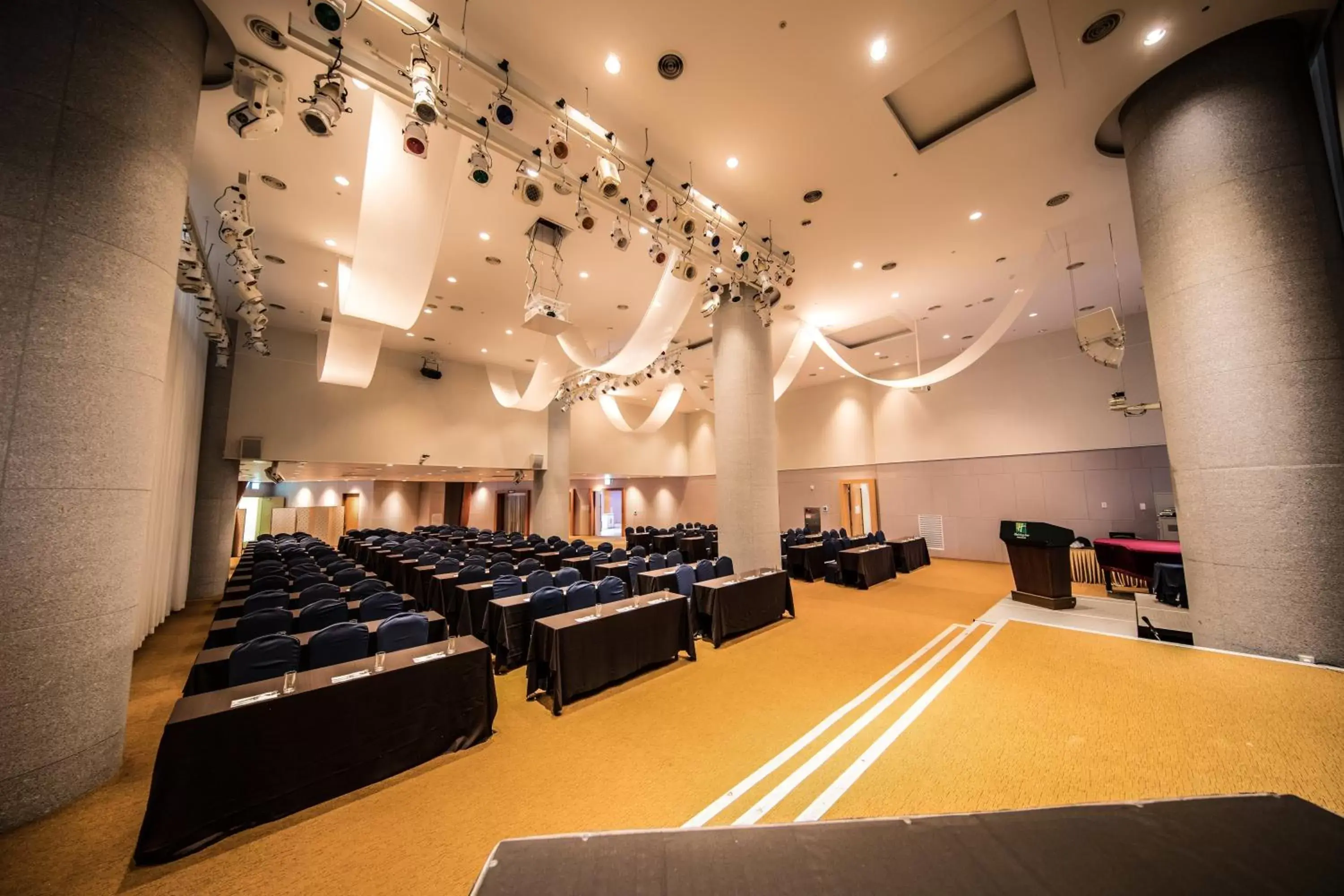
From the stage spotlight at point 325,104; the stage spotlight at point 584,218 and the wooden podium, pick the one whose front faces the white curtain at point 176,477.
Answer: the wooden podium

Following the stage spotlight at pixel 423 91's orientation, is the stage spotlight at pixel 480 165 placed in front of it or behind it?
behind

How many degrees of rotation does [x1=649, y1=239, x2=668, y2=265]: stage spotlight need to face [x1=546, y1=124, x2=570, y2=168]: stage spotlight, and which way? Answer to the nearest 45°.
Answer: approximately 90° to its right

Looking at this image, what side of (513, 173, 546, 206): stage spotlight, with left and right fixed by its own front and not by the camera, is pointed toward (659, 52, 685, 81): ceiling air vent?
front

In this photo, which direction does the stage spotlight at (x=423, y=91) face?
toward the camera

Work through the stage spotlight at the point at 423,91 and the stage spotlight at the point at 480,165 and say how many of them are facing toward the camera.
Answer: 2

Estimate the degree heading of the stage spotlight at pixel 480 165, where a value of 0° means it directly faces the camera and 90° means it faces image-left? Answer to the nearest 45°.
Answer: approximately 0°

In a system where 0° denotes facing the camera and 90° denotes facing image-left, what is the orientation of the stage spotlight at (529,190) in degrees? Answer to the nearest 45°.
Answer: approximately 315°

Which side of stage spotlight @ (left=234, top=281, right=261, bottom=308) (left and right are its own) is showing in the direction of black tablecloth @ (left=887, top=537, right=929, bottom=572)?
front

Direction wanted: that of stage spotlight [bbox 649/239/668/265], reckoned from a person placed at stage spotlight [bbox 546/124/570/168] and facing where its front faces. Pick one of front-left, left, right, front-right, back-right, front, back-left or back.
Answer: left

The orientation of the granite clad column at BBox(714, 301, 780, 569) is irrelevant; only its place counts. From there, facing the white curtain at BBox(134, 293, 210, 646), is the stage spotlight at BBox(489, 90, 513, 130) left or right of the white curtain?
left

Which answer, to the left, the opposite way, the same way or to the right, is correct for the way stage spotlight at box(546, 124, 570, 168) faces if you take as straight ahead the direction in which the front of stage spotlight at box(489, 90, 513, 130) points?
the same way

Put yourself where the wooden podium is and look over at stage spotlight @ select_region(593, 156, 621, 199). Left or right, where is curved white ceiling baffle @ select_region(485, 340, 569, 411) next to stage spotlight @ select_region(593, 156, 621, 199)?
right

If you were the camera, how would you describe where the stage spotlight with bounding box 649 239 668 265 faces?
facing the viewer and to the right of the viewer

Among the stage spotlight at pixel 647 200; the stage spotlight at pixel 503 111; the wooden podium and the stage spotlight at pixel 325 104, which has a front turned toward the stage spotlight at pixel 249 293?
the wooden podium
